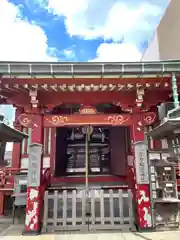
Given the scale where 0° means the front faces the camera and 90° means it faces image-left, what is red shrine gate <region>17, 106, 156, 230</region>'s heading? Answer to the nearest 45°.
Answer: approximately 0°
